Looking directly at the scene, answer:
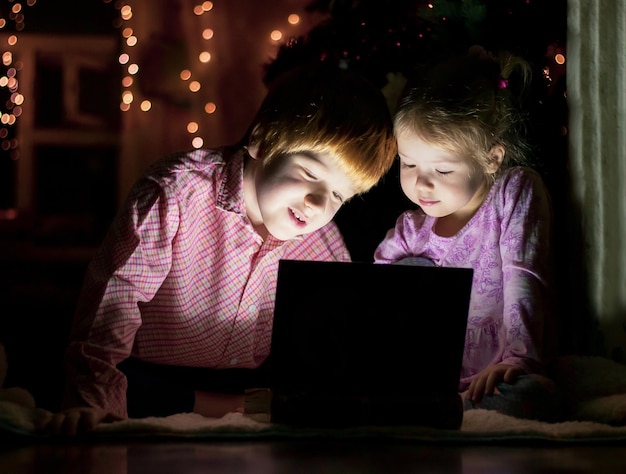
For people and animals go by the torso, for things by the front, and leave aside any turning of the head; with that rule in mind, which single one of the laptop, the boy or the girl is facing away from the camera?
the laptop

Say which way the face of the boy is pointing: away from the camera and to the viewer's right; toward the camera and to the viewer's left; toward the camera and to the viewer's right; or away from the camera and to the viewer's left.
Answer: toward the camera and to the viewer's right

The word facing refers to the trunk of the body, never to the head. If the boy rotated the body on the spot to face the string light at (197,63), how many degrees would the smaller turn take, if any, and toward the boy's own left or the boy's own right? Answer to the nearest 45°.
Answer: approximately 135° to the boy's own left

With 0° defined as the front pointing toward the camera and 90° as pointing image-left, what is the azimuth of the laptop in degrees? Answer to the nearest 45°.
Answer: approximately 180°

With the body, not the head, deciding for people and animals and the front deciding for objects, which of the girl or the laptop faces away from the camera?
the laptop

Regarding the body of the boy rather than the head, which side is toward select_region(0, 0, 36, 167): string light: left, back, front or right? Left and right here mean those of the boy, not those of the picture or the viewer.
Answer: back

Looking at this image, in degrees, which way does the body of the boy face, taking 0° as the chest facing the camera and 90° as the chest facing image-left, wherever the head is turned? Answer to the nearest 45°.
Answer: approximately 315°
